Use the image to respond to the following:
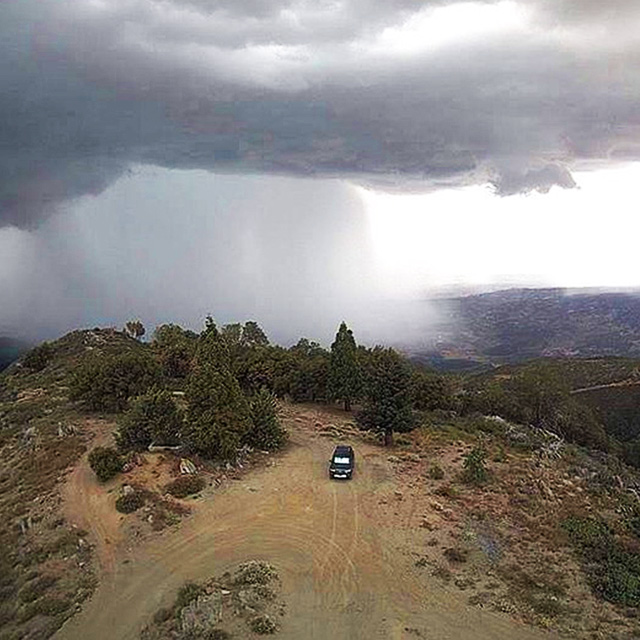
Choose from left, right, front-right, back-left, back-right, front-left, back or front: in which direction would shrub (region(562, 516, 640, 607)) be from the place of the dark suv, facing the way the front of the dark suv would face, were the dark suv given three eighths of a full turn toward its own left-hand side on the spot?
right

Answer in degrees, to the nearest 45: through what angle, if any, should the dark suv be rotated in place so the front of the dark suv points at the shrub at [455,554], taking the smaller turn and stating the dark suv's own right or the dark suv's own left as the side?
approximately 45° to the dark suv's own left

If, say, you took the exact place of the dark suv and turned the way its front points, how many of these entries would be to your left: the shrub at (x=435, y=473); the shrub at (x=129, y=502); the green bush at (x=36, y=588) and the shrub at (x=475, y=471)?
2

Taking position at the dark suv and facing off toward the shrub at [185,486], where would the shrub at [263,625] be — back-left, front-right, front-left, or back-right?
front-left

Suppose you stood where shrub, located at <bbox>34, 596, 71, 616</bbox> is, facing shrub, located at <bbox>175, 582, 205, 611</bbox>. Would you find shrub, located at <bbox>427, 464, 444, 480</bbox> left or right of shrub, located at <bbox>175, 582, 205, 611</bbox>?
left

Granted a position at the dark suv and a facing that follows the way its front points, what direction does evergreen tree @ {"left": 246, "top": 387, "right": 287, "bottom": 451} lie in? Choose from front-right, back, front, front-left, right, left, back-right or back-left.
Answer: back-right

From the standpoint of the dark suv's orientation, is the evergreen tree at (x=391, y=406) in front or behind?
behind

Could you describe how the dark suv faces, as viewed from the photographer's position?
facing the viewer

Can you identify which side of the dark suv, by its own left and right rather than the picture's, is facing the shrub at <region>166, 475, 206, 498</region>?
right

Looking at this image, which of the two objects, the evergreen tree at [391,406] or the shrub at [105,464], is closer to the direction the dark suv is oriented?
the shrub

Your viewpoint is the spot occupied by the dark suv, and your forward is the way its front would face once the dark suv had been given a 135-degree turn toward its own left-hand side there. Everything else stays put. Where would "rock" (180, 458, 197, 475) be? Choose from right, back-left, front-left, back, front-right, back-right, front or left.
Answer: back-left

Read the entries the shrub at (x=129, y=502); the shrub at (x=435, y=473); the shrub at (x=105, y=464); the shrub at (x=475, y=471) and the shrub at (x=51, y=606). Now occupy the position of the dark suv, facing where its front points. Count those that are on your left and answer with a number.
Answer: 2

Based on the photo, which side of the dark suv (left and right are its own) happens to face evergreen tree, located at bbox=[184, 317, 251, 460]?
right

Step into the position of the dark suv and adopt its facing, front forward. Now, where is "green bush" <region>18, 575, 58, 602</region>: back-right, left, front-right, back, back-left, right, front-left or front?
front-right

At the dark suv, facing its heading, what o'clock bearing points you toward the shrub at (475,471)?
The shrub is roughly at 9 o'clock from the dark suv.

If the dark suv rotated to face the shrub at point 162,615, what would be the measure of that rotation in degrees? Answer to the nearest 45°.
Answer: approximately 45° to its right

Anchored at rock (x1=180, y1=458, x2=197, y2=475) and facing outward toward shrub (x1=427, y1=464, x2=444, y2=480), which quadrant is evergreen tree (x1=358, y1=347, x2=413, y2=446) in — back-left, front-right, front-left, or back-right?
front-left

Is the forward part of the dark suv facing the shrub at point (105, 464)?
no

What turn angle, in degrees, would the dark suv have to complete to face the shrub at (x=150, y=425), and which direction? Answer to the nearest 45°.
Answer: approximately 90° to its right

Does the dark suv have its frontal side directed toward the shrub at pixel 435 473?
no
